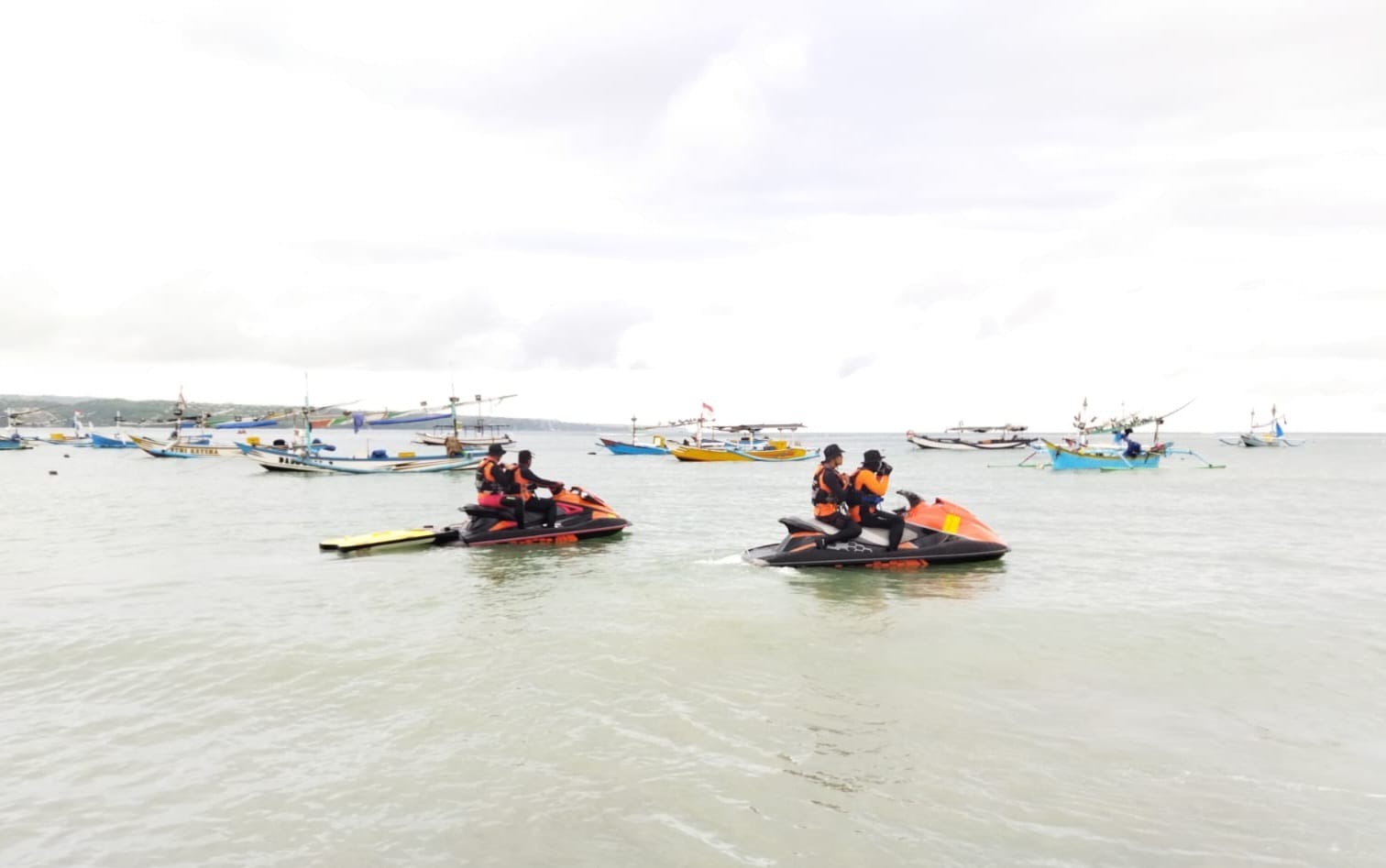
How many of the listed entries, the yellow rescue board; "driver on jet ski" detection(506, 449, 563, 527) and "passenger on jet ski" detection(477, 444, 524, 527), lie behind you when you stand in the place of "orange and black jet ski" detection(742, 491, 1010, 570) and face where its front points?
3

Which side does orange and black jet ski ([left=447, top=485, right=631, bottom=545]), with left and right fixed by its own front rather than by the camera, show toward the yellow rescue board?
back

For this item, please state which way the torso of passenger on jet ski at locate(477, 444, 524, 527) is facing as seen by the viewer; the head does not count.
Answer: to the viewer's right

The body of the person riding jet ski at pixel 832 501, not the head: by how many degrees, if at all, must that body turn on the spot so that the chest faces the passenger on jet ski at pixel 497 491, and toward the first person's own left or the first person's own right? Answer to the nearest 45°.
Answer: approximately 180°

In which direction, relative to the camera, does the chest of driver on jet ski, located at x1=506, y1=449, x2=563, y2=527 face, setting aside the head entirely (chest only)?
to the viewer's right

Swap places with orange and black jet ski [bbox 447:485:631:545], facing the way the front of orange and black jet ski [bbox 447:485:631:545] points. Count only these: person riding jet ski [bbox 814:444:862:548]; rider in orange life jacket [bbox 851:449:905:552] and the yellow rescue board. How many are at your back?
1

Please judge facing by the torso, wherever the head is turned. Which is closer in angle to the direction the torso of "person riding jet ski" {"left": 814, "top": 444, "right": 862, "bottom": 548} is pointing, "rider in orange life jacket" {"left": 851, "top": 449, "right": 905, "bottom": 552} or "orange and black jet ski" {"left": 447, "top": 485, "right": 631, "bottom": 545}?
the rider in orange life jacket

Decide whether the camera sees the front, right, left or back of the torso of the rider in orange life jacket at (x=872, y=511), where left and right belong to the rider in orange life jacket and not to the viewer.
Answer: right

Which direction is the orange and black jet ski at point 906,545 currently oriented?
to the viewer's right

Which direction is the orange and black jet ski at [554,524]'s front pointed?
to the viewer's right

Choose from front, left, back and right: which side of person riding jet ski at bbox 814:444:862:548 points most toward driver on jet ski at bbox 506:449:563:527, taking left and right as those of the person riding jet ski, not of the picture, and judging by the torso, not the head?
back

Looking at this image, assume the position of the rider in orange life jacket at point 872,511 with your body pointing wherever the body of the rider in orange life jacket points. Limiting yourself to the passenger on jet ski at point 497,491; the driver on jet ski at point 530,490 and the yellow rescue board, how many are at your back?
3

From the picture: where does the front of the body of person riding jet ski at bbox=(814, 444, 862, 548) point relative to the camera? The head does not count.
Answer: to the viewer's right

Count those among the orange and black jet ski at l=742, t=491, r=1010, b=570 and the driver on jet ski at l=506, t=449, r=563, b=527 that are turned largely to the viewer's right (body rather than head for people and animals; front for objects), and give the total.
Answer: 2

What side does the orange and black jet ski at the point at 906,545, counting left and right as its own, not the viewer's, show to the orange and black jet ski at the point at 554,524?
back

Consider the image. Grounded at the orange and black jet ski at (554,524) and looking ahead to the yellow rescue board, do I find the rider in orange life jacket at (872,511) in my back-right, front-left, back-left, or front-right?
back-left
